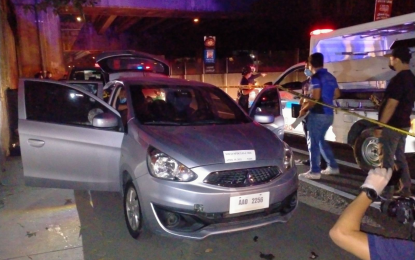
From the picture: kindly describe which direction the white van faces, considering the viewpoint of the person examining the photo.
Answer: facing away from the viewer and to the left of the viewer

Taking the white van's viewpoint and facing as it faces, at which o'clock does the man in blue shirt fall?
The man in blue shirt is roughly at 8 o'clock from the white van.

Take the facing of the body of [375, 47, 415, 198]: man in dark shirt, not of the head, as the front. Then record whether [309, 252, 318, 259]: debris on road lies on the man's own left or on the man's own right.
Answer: on the man's own left

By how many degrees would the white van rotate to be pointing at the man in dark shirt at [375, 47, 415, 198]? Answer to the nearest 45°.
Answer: approximately 135° to its left

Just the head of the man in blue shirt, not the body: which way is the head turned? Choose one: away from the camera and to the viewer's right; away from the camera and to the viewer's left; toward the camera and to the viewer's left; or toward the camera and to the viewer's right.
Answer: away from the camera and to the viewer's left

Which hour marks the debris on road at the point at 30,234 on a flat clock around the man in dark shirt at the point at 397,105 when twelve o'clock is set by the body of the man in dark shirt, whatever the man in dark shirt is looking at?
The debris on road is roughly at 11 o'clock from the man in dark shirt.

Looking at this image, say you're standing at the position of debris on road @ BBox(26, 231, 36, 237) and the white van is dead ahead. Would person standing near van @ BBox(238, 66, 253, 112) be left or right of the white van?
left

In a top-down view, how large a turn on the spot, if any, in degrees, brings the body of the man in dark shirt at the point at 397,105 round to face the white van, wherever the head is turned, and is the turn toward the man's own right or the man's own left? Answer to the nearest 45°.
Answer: approximately 90° to the man's own right

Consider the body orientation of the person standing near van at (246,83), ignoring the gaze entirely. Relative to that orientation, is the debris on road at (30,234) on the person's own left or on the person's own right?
on the person's own right

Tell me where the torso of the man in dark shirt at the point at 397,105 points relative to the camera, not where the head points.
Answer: to the viewer's left

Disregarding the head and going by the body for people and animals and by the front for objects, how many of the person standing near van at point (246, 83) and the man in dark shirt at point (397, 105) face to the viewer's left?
1
